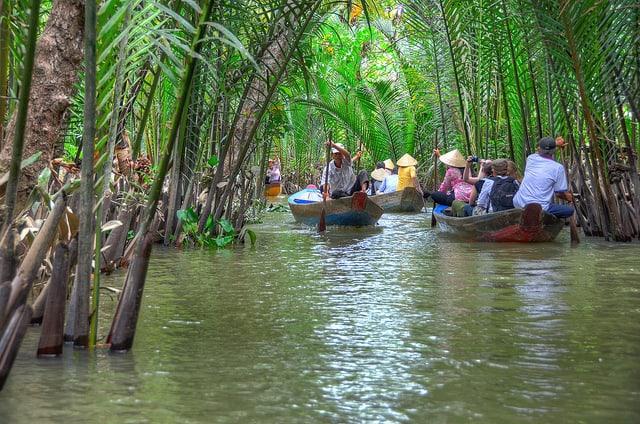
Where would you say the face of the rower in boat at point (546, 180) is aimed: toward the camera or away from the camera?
away from the camera

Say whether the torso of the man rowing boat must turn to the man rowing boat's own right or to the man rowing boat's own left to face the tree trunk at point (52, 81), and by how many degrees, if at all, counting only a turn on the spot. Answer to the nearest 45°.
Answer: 0° — they already face it

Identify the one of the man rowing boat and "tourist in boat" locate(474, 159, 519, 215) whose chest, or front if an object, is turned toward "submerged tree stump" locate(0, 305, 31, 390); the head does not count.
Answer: the man rowing boat

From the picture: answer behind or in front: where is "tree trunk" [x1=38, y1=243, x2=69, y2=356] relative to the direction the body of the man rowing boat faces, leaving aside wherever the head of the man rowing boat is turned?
in front

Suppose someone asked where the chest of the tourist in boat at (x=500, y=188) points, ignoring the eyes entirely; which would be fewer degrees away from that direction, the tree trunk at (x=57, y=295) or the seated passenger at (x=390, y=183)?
the seated passenger

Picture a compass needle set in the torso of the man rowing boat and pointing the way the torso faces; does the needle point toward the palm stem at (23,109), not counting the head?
yes

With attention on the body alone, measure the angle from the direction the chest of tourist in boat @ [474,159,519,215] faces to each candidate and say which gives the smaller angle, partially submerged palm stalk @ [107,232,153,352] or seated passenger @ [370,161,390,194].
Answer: the seated passenger

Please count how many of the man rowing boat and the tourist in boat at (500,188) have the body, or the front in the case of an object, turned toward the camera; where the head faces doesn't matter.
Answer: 1

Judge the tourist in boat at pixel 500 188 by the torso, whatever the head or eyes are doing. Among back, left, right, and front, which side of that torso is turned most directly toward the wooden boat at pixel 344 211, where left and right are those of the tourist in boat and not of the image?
front

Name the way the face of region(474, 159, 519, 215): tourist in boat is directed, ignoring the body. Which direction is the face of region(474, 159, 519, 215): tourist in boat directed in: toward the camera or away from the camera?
away from the camera

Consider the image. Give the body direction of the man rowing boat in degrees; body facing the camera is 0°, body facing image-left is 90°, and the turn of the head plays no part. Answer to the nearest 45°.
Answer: approximately 0°

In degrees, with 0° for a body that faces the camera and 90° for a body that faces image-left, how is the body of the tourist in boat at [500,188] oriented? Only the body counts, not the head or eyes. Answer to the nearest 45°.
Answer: approximately 135°

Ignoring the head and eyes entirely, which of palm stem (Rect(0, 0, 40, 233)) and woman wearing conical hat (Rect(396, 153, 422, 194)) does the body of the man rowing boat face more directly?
the palm stem
